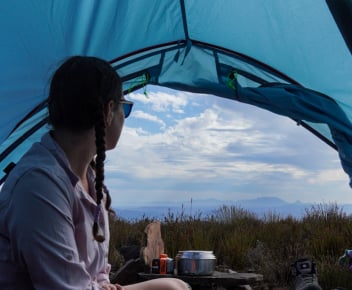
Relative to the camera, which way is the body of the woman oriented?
to the viewer's right
